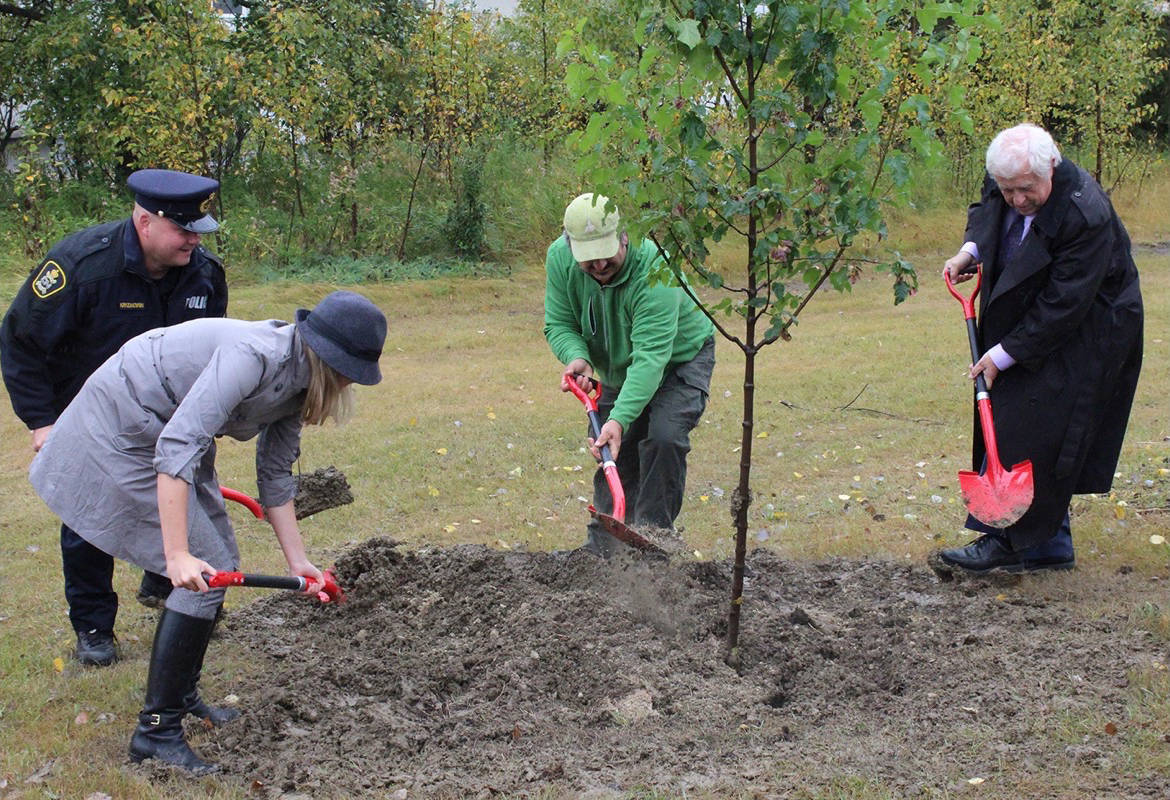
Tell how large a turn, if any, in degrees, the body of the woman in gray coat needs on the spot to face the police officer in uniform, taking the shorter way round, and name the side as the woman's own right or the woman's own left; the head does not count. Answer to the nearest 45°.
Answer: approximately 90° to the woman's own left

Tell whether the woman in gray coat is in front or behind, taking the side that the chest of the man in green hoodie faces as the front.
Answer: in front

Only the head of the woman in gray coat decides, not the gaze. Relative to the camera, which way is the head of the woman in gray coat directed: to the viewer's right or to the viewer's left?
to the viewer's right

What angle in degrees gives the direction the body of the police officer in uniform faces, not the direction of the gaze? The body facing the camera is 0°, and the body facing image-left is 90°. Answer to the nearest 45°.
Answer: approximately 315°

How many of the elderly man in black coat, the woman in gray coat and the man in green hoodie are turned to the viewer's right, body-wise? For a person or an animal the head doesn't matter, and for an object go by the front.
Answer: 1

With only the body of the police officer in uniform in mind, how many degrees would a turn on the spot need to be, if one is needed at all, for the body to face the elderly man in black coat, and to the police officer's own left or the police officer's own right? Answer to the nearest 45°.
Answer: approximately 45° to the police officer's own left

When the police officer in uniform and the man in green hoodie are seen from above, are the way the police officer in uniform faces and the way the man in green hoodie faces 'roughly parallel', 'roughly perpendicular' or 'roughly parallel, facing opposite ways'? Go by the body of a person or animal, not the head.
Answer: roughly perpendicular

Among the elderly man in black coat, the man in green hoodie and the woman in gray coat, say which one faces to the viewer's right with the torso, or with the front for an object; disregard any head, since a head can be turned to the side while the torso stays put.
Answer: the woman in gray coat

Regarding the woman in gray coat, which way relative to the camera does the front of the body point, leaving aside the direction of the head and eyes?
to the viewer's right

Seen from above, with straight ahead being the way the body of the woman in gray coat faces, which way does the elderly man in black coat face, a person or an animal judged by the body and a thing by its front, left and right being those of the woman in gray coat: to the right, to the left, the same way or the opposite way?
the opposite way

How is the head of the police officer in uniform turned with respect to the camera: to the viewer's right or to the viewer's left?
to the viewer's right

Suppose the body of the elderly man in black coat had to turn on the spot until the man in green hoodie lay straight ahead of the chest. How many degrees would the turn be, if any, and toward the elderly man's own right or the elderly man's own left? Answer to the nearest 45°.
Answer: approximately 45° to the elderly man's own right

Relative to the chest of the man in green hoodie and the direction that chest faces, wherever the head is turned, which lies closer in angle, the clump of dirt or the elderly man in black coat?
the clump of dirt

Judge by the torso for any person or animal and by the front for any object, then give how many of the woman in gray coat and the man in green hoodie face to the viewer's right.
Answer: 1
